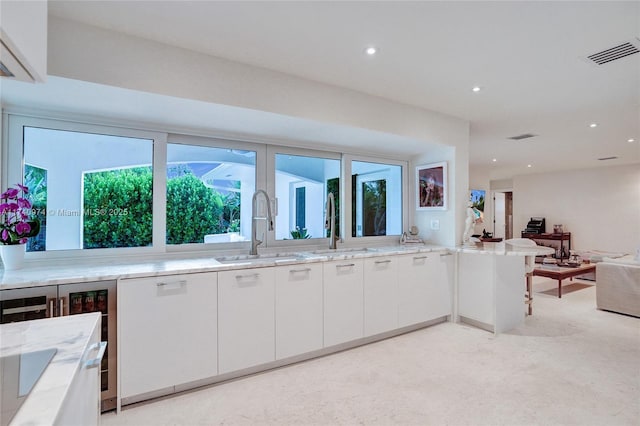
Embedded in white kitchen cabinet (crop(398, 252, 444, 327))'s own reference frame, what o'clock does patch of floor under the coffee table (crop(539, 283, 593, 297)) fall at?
The patch of floor under the coffee table is roughly at 9 o'clock from the white kitchen cabinet.

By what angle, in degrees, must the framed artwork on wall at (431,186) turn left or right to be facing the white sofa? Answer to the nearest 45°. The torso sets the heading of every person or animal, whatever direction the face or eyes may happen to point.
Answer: approximately 135° to its left

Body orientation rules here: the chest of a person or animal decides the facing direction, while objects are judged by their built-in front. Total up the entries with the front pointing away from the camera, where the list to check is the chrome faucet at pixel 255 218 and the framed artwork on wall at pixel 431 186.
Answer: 0

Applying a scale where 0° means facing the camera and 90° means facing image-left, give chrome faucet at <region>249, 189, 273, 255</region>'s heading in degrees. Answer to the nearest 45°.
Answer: approximately 315°

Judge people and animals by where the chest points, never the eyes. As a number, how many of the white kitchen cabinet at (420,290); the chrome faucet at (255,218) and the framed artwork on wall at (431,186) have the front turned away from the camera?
0

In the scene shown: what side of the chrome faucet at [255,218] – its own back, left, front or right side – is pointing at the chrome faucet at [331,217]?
left

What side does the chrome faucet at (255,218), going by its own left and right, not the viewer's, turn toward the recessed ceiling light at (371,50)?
front

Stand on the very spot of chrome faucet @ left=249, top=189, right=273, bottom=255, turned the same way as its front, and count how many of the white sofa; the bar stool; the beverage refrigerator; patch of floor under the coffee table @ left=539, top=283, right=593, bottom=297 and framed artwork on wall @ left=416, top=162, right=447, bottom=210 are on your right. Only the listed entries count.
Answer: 1

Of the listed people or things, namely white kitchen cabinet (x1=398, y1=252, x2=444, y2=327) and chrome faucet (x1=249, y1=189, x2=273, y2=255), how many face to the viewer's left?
0

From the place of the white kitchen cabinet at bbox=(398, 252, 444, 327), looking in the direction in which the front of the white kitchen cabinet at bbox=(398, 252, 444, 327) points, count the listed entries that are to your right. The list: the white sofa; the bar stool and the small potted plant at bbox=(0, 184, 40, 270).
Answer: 1

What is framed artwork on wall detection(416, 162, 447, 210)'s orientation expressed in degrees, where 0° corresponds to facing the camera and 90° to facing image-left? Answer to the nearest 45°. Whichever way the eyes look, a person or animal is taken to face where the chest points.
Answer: approximately 45°

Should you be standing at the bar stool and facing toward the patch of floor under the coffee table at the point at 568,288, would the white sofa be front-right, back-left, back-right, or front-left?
front-right

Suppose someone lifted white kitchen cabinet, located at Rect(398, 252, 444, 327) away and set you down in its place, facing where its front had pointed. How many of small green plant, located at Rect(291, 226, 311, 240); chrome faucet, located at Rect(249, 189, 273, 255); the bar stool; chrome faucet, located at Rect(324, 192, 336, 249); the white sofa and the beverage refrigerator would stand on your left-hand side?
2

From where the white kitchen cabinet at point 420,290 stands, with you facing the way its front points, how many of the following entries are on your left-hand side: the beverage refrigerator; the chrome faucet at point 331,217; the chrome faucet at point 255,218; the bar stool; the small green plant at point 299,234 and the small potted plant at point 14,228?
1
